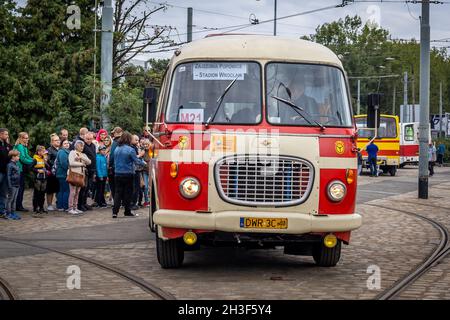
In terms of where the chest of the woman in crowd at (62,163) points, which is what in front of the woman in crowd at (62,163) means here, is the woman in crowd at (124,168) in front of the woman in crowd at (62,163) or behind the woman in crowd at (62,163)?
in front

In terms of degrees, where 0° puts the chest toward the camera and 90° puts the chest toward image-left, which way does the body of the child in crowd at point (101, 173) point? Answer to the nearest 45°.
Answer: approximately 315°

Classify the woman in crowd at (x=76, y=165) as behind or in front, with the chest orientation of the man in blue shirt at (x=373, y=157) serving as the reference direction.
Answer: behind

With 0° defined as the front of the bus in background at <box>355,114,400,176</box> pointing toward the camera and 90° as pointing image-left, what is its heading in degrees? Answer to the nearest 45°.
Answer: approximately 0°

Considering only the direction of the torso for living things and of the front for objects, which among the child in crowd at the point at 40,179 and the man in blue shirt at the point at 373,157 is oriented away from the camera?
the man in blue shirt

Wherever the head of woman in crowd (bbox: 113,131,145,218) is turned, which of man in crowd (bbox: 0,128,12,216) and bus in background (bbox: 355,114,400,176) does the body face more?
the bus in background

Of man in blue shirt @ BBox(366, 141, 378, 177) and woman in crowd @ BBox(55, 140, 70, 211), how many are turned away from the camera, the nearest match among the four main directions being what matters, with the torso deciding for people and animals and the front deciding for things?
1

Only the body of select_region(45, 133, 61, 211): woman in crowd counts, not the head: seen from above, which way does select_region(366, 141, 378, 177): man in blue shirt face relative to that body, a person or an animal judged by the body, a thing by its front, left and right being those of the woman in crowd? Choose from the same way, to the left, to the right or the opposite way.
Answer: to the left

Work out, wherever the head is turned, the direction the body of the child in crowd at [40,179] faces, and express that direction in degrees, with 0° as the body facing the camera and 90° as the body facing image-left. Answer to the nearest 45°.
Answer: approximately 315°
